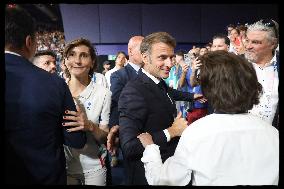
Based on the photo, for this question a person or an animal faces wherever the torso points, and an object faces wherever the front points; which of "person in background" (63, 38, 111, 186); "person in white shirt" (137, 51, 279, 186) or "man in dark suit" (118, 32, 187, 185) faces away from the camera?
"person in white shirt" (137, 51, 279, 186)

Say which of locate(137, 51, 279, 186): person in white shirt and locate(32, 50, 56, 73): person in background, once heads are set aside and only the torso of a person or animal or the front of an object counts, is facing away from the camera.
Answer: locate(137, 51, 279, 186): person in white shirt

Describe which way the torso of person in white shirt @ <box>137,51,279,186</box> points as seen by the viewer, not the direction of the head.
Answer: away from the camera

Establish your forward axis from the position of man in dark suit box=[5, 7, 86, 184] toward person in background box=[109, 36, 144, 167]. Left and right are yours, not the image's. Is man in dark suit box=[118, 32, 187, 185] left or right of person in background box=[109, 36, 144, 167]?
right

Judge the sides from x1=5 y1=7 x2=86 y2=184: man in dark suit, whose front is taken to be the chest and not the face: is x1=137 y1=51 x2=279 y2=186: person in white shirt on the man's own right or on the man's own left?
on the man's own right
